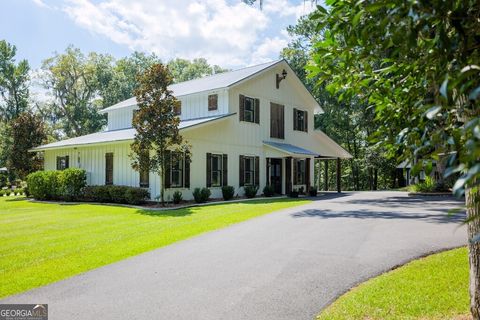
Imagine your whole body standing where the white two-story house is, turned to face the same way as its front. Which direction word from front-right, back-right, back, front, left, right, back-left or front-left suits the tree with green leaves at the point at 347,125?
left

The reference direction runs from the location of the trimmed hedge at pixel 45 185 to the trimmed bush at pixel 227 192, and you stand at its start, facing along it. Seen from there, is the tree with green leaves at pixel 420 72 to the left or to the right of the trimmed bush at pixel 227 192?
right

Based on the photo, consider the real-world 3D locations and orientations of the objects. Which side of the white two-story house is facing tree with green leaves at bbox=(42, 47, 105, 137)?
back

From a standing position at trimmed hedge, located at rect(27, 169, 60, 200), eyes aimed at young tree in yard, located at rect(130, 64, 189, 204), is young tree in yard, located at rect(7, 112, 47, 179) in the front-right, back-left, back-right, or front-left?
back-left

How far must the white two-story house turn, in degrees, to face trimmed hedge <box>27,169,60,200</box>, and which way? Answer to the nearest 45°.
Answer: approximately 135° to its right
